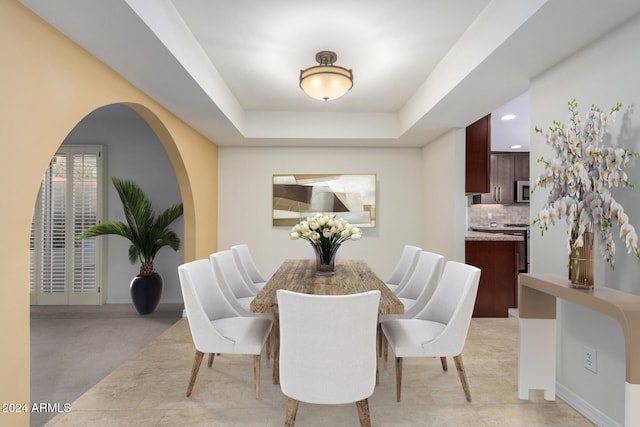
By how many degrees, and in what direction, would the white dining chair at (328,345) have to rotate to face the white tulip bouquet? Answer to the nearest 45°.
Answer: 0° — it already faces it

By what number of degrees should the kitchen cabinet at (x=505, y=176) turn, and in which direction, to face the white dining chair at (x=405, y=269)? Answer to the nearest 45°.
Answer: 0° — it already faces it

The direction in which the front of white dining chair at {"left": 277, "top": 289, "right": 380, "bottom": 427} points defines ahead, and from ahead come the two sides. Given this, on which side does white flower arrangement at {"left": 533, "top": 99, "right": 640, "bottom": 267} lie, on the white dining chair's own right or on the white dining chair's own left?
on the white dining chair's own right

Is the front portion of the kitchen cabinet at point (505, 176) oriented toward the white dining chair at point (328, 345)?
yes

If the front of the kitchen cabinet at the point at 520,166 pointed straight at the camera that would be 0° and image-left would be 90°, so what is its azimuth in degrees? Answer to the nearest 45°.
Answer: approximately 0°

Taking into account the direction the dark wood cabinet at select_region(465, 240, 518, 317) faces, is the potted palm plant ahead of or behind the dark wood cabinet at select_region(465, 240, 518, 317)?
behind

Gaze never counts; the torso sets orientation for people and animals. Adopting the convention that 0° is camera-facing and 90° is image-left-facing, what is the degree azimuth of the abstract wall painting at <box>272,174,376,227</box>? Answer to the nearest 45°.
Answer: approximately 0°

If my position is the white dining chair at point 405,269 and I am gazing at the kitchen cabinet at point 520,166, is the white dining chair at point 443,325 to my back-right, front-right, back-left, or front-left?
back-right

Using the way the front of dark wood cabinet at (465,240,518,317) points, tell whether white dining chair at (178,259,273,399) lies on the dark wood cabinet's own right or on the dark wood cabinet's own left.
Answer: on the dark wood cabinet's own right

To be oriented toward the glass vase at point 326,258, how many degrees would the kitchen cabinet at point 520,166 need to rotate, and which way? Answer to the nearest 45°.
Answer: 0° — it already faces it
